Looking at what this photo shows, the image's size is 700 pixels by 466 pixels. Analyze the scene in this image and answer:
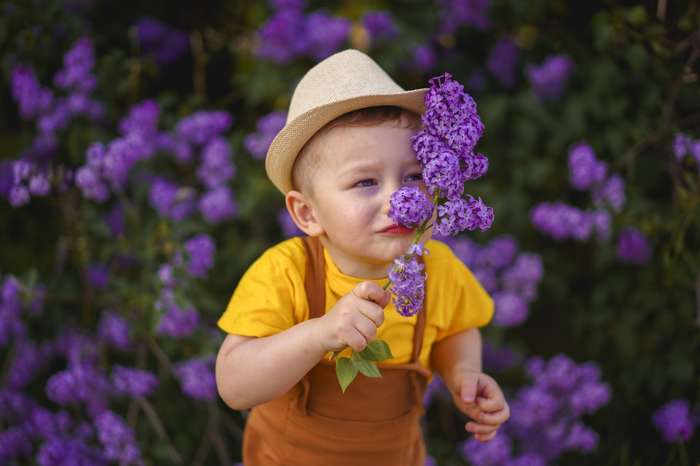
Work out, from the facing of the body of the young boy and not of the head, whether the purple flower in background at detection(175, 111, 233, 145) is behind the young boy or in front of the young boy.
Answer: behind

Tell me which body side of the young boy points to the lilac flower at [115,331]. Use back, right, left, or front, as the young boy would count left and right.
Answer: back

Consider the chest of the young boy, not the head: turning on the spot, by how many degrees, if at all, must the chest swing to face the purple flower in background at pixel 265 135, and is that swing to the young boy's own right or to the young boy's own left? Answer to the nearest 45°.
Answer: approximately 135° to the young boy's own left

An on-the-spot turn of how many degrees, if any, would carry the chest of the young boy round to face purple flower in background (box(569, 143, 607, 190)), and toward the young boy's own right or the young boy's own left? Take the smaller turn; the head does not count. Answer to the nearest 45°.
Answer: approximately 90° to the young boy's own left

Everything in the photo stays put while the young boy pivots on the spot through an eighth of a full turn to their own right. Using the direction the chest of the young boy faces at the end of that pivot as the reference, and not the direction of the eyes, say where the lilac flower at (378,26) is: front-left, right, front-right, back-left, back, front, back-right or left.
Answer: back

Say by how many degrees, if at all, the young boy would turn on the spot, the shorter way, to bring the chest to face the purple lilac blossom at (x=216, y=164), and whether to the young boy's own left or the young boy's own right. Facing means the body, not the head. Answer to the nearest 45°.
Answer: approximately 135° to the young boy's own left

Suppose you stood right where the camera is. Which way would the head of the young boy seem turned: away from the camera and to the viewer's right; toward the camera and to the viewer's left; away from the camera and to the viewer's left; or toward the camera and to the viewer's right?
toward the camera and to the viewer's right

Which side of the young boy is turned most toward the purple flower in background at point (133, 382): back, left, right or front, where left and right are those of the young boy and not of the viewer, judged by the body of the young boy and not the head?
back

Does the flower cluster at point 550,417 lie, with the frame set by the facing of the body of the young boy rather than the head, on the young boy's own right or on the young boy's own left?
on the young boy's own left

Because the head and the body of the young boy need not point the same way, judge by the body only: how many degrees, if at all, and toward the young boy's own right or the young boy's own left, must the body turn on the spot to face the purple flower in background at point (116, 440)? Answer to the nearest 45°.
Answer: approximately 180°

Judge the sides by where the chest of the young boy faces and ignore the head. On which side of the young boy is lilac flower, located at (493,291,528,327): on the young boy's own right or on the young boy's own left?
on the young boy's own left

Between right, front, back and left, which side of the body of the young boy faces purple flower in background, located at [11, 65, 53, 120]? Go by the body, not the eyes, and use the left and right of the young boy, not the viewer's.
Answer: back

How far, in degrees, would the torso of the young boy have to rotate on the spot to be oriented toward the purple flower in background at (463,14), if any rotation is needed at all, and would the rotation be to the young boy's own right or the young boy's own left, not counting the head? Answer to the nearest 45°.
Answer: approximately 135° to the young boy's own left
